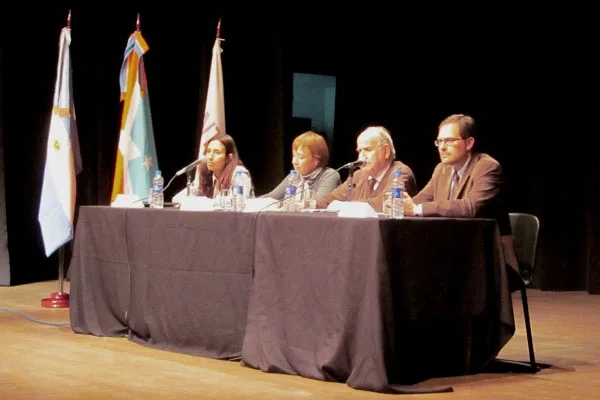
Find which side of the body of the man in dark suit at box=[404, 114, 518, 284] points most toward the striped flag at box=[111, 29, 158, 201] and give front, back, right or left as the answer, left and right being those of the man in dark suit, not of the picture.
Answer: right

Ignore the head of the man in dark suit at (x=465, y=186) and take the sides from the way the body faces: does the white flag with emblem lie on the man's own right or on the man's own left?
on the man's own right

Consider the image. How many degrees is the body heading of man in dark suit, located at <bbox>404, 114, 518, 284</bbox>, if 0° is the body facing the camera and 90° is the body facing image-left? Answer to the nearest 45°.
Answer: approximately 45°

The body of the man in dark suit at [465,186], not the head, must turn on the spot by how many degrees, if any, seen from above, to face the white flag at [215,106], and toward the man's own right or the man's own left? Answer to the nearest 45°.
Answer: approximately 90° to the man's own right

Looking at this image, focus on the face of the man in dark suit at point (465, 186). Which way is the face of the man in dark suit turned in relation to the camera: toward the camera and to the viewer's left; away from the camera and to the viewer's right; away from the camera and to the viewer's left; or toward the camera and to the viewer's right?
toward the camera and to the viewer's left
